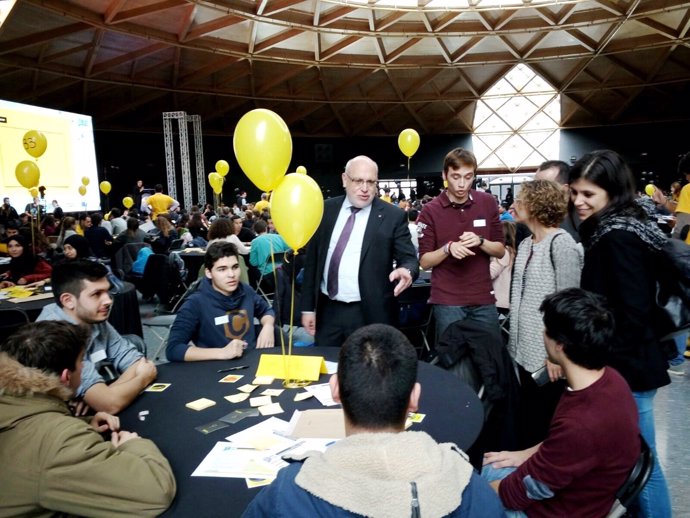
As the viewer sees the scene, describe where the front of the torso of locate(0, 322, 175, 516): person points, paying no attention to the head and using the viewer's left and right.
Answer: facing away from the viewer and to the right of the viewer

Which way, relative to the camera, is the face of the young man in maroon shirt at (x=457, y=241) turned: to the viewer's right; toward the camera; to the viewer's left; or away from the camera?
toward the camera

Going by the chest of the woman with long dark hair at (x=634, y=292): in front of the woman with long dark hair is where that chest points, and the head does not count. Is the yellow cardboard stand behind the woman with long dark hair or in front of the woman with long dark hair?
in front

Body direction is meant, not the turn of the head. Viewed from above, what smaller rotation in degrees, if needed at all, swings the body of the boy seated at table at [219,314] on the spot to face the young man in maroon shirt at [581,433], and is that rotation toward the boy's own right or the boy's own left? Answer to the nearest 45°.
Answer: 0° — they already face them

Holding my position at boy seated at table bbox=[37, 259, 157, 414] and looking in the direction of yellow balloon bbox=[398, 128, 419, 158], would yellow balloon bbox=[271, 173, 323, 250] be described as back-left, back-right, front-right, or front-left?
front-right

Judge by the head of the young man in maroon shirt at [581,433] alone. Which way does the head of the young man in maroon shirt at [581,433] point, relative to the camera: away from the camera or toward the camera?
away from the camera

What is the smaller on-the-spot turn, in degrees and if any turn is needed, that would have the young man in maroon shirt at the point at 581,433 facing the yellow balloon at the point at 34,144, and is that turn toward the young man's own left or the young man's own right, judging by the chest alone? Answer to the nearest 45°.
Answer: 0° — they already face it

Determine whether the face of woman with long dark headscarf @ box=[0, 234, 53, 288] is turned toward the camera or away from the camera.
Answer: toward the camera

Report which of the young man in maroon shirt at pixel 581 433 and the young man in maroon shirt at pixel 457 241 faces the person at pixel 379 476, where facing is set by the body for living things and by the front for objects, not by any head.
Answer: the young man in maroon shirt at pixel 457 241

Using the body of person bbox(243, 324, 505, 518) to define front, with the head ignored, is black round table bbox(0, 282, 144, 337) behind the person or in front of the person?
in front

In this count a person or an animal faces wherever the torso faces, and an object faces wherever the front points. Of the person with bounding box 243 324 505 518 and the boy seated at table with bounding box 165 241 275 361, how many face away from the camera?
1

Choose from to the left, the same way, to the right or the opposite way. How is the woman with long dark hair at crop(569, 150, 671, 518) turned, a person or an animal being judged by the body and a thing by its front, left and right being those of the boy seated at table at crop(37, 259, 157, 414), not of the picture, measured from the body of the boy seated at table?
the opposite way

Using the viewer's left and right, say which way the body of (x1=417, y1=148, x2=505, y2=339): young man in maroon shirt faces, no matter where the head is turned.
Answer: facing the viewer

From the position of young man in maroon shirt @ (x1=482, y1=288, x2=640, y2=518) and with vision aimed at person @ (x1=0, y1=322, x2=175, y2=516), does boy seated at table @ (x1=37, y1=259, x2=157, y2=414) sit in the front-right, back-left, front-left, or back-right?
front-right

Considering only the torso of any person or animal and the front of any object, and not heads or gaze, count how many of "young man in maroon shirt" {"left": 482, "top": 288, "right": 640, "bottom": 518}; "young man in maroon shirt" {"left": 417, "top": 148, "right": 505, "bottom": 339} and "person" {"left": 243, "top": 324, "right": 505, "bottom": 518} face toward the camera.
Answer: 1

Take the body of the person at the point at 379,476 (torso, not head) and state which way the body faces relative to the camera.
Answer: away from the camera
